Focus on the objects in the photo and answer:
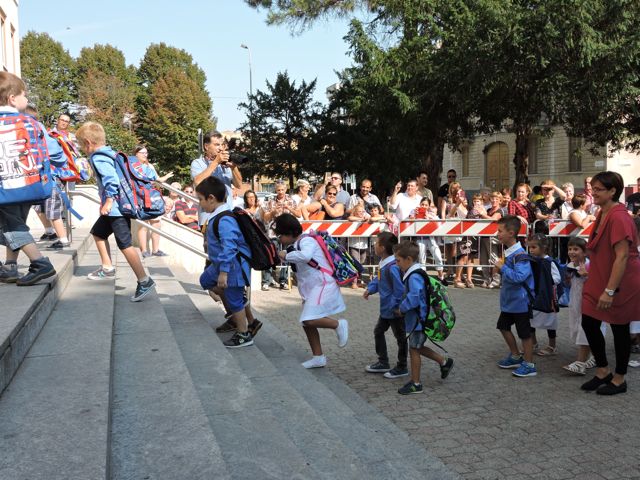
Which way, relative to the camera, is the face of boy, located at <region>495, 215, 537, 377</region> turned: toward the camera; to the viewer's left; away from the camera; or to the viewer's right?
to the viewer's left

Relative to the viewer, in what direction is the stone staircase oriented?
to the viewer's right

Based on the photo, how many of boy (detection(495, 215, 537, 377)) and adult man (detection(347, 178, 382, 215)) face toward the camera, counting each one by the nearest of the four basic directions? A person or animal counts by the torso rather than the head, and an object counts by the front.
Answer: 1

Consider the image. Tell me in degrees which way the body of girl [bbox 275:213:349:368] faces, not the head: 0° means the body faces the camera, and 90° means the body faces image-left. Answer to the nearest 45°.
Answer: approximately 90°

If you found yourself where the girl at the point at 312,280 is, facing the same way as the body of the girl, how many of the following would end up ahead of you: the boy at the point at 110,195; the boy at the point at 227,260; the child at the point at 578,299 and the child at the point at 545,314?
2

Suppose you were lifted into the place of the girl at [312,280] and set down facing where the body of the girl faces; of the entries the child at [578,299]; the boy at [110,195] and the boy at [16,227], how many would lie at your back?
1

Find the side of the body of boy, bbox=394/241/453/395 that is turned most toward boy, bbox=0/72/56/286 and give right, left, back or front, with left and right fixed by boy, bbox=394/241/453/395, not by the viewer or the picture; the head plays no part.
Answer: front

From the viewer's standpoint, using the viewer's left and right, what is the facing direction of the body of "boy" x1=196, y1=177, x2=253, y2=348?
facing to the left of the viewer

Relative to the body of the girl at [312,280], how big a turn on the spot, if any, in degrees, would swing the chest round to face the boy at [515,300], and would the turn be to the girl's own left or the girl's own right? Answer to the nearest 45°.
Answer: approximately 180°

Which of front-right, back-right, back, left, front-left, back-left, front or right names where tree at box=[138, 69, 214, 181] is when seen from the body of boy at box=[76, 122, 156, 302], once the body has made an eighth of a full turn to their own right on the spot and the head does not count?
front-right

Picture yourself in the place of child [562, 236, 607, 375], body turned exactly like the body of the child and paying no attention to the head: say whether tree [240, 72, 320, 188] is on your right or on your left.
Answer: on your right

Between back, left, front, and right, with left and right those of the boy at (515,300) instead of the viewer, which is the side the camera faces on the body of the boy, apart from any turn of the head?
left

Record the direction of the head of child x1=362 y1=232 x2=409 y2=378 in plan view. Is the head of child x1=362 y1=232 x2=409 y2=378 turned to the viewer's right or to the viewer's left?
to the viewer's left

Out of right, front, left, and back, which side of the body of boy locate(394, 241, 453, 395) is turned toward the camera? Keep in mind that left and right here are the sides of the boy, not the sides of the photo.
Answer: left
